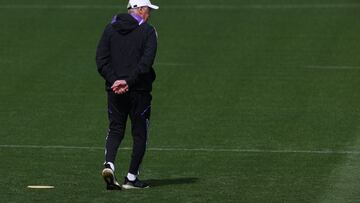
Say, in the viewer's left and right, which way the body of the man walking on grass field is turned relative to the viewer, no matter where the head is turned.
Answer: facing away from the viewer and to the right of the viewer
